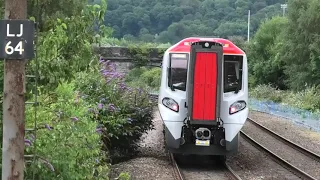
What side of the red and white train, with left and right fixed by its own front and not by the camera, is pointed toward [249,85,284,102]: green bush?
back

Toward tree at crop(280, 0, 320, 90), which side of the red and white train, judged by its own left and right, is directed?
back

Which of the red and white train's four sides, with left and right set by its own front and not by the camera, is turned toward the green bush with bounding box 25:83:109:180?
front

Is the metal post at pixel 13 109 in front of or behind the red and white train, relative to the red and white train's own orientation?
in front

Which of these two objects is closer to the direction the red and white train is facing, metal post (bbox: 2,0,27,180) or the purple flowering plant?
the metal post

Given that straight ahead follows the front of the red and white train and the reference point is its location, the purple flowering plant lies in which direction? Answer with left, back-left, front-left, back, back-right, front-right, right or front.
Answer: right

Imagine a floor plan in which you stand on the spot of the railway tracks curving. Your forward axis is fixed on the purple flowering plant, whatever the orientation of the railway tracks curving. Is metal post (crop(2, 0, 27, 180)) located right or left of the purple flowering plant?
left

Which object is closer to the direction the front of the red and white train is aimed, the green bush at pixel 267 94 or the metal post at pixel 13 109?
the metal post

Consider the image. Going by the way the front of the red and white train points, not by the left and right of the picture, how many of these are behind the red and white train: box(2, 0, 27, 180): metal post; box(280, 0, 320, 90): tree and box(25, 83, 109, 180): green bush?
1

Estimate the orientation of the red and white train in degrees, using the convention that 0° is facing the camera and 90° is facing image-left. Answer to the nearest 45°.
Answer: approximately 0°

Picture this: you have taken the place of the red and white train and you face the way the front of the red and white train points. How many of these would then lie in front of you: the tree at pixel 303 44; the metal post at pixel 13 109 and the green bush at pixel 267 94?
1

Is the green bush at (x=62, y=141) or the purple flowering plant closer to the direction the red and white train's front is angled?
the green bush
